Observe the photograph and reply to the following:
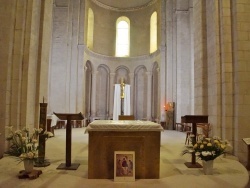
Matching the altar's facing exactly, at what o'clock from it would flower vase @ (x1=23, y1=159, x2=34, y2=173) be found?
The flower vase is roughly at 3 o'clock from the altar.

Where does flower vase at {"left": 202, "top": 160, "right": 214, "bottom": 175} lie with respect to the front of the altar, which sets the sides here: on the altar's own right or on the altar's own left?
on the altar's own left

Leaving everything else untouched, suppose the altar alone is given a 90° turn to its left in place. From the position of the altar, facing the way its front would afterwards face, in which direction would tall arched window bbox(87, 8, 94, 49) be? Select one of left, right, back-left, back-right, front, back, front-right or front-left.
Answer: left

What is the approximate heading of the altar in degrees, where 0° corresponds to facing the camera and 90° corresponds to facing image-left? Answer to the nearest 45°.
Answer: approximately 0°

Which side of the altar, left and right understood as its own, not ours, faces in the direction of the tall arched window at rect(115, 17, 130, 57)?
back

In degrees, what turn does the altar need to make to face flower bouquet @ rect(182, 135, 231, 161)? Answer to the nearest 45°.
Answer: approximately 90° to its left

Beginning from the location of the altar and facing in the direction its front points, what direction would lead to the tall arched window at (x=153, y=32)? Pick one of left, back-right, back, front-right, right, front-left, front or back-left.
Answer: back
